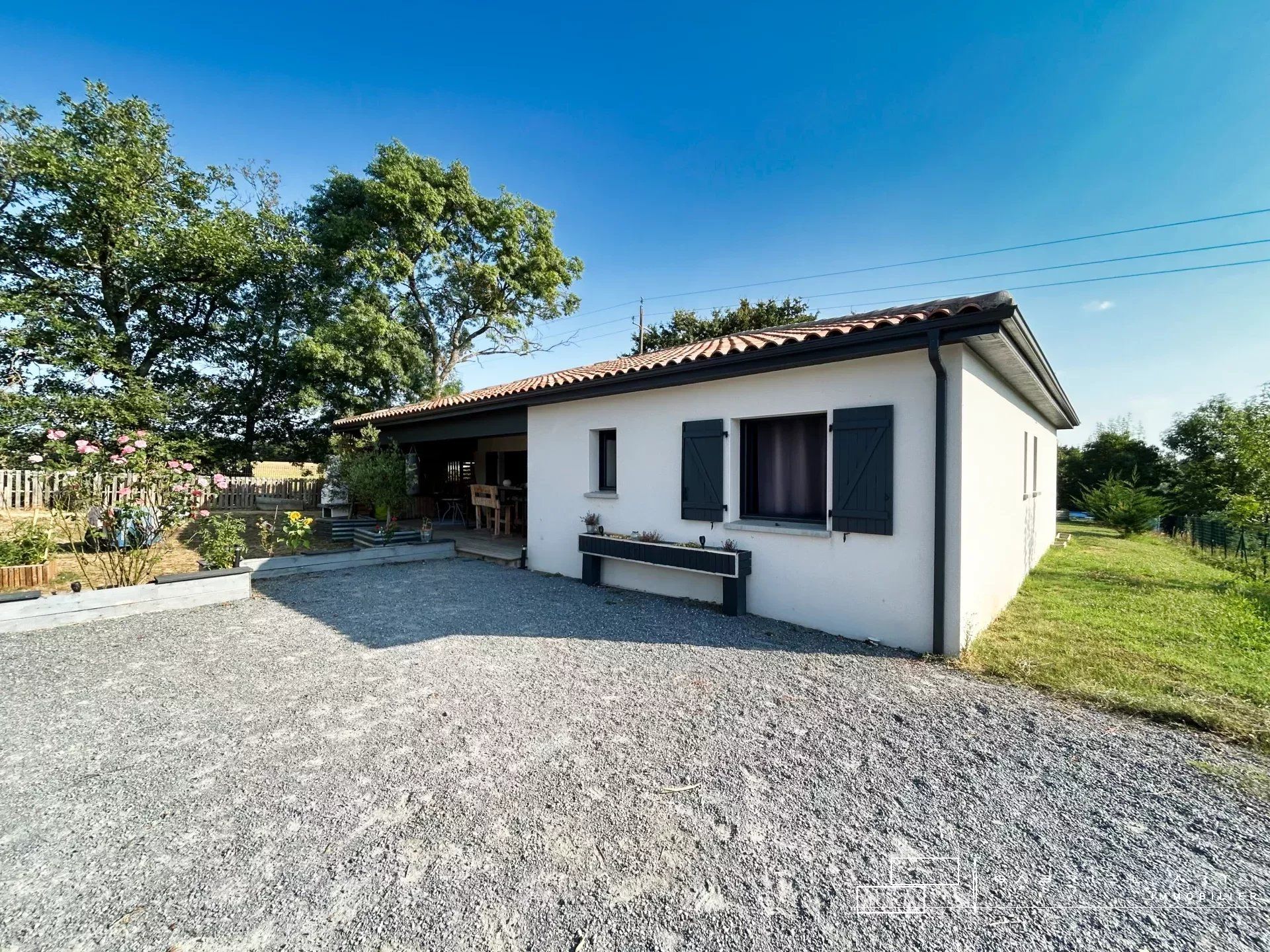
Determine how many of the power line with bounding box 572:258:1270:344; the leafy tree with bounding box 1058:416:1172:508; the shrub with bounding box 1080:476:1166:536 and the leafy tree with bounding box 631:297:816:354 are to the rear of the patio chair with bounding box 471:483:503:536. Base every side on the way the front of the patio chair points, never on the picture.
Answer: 0

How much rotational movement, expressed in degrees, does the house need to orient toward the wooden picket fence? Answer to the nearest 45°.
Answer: approximately 90° to its right

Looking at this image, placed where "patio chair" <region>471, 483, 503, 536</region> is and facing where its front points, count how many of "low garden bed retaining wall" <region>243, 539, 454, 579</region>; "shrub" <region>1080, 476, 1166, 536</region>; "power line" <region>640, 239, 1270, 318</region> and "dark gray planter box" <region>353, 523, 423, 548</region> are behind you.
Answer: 2

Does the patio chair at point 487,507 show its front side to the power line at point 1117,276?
no

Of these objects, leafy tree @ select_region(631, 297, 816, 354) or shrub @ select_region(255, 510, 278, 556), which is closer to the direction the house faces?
the shrub

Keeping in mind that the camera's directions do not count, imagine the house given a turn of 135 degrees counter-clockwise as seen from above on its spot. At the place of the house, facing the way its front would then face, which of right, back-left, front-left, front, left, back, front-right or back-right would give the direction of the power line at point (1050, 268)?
front-left

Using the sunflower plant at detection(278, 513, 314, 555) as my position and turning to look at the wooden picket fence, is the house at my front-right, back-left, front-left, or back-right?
back-right

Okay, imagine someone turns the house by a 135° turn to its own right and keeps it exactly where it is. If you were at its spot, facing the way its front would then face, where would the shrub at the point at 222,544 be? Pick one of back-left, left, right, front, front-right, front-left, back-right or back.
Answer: left

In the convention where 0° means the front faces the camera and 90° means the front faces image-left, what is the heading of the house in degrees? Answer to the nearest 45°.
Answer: approximately 45°

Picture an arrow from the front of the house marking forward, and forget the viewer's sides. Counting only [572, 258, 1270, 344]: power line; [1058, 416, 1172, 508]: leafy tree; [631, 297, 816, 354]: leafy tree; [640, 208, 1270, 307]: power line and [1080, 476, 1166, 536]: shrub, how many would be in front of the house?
0

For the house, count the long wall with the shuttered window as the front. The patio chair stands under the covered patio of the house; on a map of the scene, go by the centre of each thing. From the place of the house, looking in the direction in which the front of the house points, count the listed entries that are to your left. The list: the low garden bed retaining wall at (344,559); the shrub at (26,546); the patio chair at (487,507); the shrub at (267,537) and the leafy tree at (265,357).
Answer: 0

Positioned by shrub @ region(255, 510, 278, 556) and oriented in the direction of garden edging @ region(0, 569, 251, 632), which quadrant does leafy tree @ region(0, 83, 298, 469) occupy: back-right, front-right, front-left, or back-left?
back-right

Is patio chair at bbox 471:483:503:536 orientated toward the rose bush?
no

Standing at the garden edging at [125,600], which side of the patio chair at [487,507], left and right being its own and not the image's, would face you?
back
